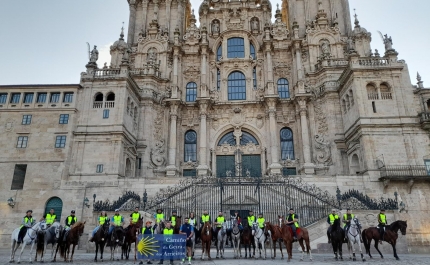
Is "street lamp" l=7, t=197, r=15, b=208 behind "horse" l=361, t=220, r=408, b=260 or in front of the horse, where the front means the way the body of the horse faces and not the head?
behind

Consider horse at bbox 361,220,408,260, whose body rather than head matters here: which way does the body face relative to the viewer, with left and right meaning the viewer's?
facing to the right of the viewer

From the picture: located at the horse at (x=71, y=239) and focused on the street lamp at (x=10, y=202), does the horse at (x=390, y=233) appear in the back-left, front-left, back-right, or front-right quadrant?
back-right

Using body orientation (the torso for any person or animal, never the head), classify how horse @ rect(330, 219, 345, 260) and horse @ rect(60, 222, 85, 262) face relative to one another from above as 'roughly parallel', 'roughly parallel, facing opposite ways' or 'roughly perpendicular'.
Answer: roughly perpendicular

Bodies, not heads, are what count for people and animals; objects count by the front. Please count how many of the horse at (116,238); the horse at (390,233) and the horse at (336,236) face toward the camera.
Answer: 2

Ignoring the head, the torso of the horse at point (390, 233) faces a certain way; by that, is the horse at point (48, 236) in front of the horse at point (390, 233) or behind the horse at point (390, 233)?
behind

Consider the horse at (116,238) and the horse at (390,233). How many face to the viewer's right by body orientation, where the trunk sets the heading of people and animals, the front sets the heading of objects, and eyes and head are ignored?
1
